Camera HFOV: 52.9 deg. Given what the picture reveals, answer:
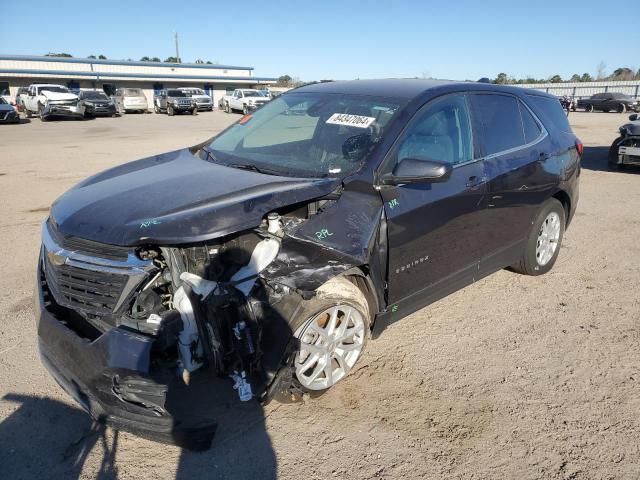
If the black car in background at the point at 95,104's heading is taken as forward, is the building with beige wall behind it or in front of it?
behind

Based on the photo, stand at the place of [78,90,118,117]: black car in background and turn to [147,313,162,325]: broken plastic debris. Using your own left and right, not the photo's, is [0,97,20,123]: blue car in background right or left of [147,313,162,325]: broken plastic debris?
right

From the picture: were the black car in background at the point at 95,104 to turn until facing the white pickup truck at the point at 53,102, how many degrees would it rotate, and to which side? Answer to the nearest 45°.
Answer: approximately 90° to its right

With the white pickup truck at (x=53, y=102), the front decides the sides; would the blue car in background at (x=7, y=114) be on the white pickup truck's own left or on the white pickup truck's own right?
on the white pickup truck's own right

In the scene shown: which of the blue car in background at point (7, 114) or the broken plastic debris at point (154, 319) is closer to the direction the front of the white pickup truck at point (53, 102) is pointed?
the broken plastic debris

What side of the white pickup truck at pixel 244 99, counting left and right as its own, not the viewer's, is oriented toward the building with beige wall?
back

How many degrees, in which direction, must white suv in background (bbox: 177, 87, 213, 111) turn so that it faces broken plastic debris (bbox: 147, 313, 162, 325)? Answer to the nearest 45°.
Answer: approximately 45° to its right

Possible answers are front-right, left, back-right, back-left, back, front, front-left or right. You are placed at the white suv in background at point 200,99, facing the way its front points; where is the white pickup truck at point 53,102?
right

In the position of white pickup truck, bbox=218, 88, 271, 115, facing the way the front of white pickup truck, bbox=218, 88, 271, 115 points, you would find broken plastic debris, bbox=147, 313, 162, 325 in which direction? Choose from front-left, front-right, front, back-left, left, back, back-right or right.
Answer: front-right

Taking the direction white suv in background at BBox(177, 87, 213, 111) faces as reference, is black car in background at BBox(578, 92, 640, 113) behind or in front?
in front
